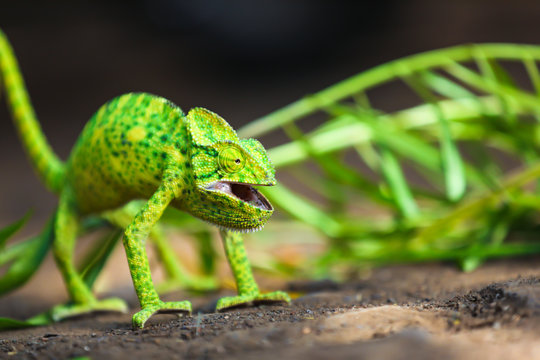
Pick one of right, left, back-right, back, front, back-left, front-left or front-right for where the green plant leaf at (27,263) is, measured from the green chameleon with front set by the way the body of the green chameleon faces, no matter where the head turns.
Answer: back

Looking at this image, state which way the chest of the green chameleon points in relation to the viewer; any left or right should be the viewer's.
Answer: facing the viewer and to the right of the viewer
